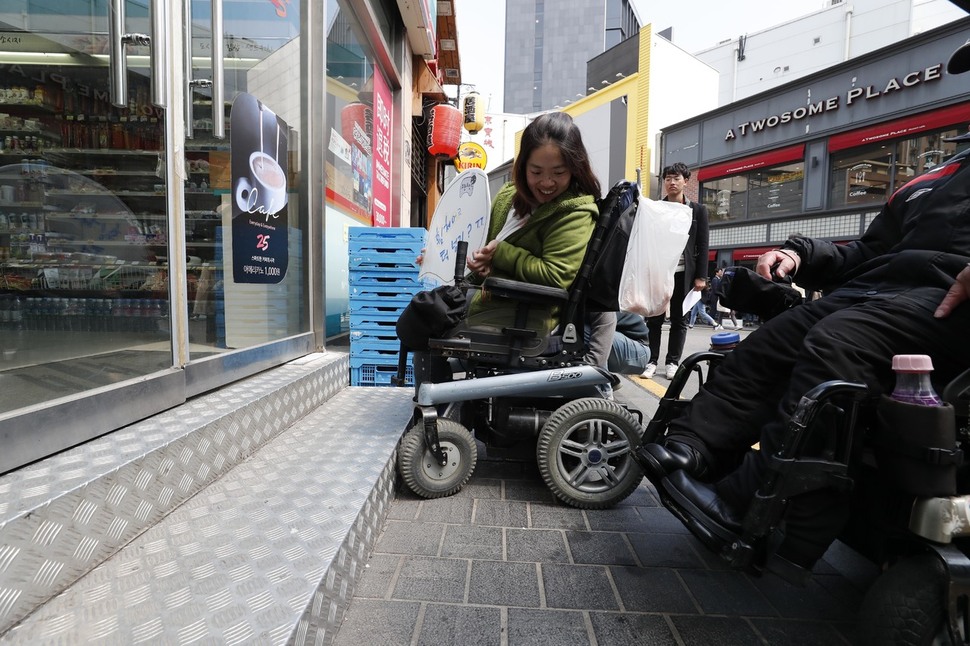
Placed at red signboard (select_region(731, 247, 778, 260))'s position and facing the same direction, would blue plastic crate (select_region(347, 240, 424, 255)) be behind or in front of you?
in front

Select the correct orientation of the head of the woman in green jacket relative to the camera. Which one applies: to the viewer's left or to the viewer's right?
to the viewer's left

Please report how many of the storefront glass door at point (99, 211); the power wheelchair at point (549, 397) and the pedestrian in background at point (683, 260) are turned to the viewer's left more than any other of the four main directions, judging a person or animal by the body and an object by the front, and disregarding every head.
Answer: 1

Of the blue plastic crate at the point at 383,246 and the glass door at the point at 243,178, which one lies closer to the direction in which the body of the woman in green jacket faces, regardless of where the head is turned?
the glass door

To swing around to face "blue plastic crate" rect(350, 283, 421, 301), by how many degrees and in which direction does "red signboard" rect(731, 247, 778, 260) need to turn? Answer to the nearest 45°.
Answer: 0° — it already faces it

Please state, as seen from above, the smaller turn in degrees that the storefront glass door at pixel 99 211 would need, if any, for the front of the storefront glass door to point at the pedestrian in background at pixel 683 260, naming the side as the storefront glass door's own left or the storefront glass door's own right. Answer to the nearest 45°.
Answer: approximately 45° to the storefront glass door's own left

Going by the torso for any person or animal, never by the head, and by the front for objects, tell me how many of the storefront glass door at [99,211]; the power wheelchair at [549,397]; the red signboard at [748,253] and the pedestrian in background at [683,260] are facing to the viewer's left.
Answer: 1

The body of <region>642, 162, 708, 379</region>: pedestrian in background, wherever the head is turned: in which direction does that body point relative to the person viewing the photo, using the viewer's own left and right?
facing the viewer

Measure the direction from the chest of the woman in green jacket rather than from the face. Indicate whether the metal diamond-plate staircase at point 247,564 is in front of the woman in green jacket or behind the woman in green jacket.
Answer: in front

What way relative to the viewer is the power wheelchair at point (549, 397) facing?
to the viewer's left

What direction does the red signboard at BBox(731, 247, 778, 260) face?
toward the camera

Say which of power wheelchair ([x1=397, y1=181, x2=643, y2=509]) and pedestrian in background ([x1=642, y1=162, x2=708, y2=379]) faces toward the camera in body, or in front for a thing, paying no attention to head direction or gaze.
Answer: the pedestrian in background

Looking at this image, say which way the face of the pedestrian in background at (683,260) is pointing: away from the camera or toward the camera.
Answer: toward the camera

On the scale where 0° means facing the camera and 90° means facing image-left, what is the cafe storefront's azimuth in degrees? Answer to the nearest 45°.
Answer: approximately 45°

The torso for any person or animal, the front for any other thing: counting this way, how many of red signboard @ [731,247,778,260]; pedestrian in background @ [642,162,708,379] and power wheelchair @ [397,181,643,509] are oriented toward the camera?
2

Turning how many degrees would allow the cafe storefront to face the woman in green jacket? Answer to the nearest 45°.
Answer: approximately 45° to its left
